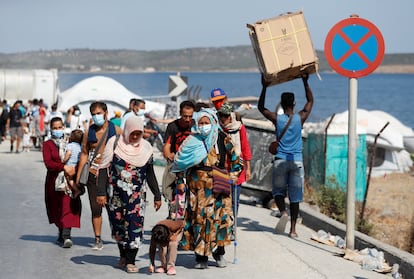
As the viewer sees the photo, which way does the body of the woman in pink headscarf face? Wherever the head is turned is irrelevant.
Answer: toward the camera

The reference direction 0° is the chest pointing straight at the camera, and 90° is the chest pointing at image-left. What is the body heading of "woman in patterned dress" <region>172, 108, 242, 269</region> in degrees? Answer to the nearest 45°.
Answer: approximately 0°

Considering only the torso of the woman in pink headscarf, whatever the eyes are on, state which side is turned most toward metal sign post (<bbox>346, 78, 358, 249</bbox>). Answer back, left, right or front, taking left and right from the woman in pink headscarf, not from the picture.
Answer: left
